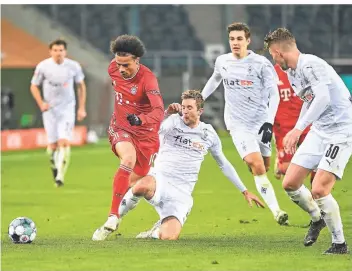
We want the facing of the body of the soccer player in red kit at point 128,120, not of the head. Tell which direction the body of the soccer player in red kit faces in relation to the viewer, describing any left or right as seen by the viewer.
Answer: facing the viewer and to the left of the viewer

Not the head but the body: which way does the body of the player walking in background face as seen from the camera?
toward the camera

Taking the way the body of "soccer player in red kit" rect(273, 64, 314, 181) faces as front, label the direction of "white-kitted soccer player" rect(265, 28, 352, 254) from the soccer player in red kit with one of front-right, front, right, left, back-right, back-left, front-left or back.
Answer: front

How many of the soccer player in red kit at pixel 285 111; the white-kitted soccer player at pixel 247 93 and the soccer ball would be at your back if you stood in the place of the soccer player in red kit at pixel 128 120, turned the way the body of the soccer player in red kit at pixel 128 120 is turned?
2

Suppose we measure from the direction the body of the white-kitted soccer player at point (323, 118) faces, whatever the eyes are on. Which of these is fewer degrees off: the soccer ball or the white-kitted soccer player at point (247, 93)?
the soccer ball

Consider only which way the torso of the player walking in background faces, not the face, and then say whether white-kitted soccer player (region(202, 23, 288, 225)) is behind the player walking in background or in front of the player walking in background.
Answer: in front

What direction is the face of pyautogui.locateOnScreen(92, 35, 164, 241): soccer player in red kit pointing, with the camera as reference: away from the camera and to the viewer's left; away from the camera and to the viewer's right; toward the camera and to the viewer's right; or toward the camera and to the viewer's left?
toward the camera and to the viewer's left

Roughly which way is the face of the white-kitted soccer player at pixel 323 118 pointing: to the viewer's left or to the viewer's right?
to the viewer's left

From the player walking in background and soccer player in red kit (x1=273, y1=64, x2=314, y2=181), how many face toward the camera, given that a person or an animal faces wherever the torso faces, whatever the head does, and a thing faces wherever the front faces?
2

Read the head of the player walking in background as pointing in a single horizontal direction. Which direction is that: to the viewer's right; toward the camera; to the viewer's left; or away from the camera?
toward the camera

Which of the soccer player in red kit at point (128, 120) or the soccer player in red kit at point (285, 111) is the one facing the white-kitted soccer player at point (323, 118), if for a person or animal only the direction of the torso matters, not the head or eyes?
the soccer player in red kit at point (285, 111)

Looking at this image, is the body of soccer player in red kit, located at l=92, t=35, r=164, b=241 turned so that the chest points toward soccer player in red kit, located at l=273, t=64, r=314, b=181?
no

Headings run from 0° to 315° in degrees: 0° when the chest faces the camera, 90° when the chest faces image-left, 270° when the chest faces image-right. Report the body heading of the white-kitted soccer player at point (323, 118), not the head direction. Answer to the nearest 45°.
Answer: approximately 45°

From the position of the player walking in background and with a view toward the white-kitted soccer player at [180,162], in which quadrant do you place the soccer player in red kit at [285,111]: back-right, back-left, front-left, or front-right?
front-left

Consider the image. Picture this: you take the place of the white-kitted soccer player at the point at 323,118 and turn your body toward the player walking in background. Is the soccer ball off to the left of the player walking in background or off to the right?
left

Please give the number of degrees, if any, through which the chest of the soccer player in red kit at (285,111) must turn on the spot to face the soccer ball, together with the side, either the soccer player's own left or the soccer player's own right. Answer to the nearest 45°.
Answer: approximately 45° to the soccer player's own right

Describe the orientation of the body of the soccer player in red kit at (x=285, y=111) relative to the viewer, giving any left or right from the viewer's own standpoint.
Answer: facing the viewer
